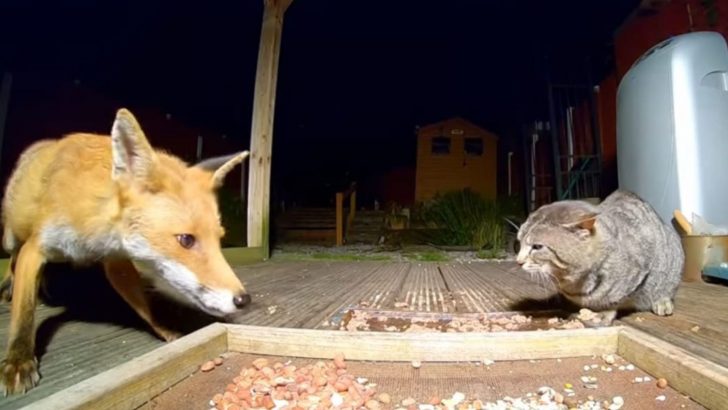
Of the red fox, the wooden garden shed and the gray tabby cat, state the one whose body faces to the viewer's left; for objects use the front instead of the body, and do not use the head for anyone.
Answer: the gray tabby cat

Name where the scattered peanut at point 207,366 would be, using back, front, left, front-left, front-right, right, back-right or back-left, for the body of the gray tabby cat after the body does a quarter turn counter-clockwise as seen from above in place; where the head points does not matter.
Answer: front-right

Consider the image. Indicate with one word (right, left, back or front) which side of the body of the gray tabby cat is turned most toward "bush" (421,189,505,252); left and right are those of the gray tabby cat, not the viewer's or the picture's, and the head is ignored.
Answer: right

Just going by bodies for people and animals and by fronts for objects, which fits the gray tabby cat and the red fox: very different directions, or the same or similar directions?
very different directions

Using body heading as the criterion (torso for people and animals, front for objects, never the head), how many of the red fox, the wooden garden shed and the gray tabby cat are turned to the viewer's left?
1

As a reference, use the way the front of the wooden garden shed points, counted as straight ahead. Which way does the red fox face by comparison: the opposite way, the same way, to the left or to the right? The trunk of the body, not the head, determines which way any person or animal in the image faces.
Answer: to the left

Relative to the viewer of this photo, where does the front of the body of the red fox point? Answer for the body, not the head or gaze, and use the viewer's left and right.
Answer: facing the viewer and to the right of the viewer

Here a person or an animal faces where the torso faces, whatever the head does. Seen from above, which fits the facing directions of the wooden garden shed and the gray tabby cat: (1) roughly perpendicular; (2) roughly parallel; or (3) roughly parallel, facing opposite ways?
roughly perpendicular

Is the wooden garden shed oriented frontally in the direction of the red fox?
yes

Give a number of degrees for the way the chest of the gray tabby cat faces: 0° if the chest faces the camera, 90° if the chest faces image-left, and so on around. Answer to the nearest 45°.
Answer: approximately 90°
